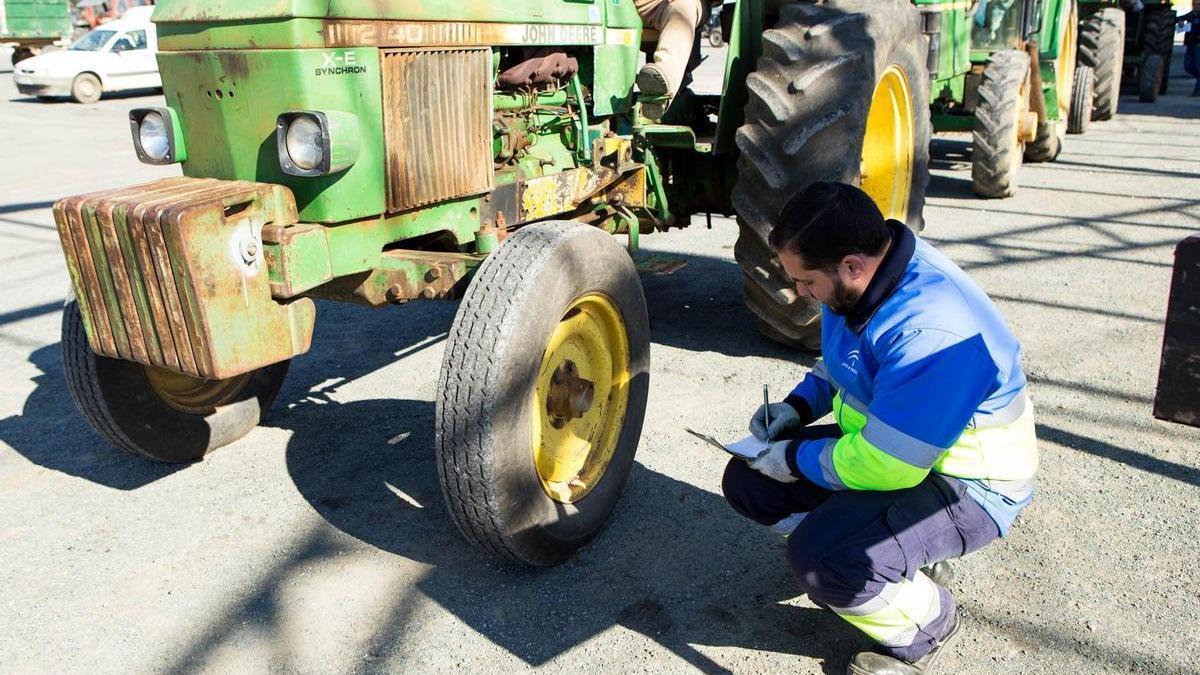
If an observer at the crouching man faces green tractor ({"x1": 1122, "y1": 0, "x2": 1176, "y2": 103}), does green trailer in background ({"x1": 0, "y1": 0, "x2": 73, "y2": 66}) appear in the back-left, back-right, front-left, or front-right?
front-left

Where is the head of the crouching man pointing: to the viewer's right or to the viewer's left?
to the viewer's left

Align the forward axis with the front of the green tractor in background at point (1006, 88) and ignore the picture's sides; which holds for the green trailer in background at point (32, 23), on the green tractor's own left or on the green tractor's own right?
on the green tractor's own right

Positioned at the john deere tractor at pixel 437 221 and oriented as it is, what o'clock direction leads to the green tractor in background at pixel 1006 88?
The green tractor in background is roughly at 6 o'clock from the john deere tractor.

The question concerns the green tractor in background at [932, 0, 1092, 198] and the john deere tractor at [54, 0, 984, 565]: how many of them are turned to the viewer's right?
0

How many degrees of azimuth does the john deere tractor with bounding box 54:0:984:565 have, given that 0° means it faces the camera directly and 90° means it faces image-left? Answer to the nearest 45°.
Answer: approximately 45°

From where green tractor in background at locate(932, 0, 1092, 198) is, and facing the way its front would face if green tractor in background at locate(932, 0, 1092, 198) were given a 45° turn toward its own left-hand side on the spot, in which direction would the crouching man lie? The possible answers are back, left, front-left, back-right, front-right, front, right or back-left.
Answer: front

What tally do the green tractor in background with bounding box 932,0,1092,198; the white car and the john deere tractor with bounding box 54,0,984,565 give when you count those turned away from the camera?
0

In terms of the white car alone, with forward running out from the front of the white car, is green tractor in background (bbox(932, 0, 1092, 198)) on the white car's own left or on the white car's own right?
on the white car's own left

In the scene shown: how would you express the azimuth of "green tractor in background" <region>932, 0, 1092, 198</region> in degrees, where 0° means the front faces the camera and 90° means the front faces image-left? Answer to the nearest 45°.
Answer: approximately 45°

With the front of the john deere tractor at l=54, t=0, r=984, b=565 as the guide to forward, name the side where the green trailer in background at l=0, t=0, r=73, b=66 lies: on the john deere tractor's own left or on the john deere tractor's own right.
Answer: on the john deere tractor's own right

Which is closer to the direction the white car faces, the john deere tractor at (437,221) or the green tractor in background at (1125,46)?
the john deere tractor

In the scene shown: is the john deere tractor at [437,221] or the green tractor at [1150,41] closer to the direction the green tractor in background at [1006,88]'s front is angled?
the john deere tractor

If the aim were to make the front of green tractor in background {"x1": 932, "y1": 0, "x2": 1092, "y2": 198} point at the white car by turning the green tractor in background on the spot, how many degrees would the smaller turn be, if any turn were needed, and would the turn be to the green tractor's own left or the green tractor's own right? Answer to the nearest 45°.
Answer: approximately 45° to the green tractor's own right

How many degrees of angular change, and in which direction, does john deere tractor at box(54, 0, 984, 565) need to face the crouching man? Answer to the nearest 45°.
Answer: approximately 90° to its left

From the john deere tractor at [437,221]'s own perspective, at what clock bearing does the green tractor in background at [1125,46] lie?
The green tractor in background is roughly at 6 o'clock from the john deere tractor.

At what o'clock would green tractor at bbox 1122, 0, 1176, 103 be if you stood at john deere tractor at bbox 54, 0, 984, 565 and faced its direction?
The green tractor is roughly at 6 o'clock from the john deere tractor.
